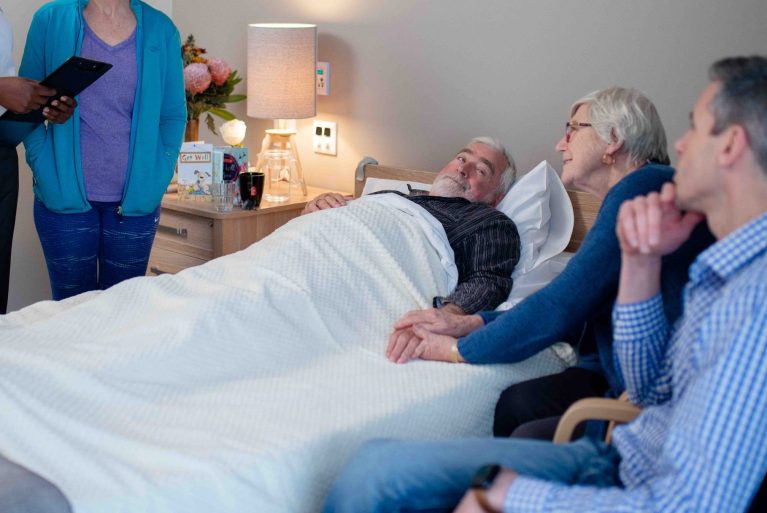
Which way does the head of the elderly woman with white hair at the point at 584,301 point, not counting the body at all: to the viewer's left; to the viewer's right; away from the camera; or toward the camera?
to the viewer's left

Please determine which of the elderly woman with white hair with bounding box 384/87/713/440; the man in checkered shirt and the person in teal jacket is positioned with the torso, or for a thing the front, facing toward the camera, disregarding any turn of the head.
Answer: the person in teal jacket

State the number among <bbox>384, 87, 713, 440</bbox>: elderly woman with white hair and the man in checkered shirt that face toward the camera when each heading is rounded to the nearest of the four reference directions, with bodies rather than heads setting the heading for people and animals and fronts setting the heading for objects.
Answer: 0

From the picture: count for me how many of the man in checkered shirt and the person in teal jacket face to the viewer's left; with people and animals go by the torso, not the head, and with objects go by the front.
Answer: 1

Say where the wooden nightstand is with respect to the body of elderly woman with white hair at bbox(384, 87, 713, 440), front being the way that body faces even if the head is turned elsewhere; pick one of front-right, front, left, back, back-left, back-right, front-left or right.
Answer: front-right

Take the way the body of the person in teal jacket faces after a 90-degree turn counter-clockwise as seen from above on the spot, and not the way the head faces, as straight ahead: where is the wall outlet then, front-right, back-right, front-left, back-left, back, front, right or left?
front-left

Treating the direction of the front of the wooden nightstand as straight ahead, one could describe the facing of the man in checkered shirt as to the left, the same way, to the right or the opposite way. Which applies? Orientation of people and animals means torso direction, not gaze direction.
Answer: to the right

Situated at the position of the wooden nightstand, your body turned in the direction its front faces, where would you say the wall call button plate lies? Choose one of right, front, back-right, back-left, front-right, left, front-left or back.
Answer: back

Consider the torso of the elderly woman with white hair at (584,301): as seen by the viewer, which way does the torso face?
to the viewer's left

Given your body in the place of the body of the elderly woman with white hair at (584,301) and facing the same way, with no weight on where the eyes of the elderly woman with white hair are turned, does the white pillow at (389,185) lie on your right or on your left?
on your right

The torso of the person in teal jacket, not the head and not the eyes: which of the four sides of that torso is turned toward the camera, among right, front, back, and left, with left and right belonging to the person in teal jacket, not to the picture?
front

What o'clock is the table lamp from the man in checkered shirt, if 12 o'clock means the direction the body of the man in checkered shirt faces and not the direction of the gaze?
The table lamp is roughly at 2 o'clock from the man in checkered shirt.

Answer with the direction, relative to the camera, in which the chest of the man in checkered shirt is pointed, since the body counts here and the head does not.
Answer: to the viewer's left

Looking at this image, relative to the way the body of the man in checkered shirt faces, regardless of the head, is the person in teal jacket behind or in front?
in front

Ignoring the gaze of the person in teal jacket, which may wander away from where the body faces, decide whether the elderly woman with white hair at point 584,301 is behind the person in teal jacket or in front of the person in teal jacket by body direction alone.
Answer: in front

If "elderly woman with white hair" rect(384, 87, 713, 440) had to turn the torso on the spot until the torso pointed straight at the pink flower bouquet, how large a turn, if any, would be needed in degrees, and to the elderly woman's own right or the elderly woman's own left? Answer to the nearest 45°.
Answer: approximately 45° to the elderly woman's own right

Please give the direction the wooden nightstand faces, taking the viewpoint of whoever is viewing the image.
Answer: facing the viewer and to the left of the viewer
